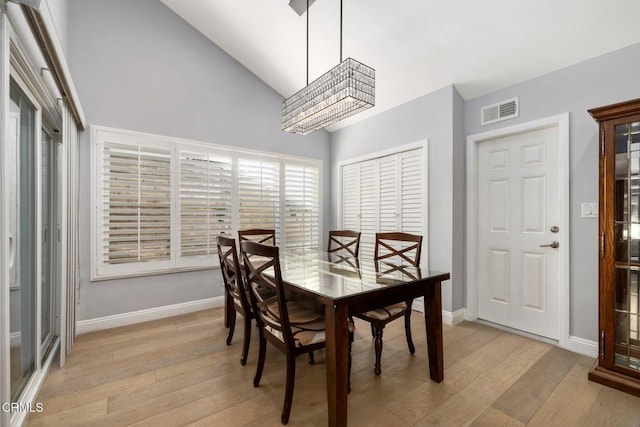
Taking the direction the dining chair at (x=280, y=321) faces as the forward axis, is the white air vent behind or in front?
in front

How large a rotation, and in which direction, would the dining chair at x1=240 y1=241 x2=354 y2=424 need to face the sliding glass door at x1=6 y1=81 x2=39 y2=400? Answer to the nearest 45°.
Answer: approximately 135° to its left

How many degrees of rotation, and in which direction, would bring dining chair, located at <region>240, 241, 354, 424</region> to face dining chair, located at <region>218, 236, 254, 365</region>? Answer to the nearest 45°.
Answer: approximately 90° to its left

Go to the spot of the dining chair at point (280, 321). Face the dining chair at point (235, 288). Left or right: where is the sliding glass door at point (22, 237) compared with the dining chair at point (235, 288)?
left

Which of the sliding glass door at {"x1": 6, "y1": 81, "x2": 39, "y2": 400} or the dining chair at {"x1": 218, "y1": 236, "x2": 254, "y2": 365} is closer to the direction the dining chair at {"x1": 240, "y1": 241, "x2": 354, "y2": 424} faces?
the dining chair

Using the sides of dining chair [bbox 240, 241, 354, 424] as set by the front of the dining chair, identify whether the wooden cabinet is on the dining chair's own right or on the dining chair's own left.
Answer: on the dining chair's own right

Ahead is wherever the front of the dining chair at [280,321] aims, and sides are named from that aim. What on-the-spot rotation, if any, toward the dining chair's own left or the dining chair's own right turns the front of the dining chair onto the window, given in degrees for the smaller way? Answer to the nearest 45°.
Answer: approximately 90° to the dining chair's own left

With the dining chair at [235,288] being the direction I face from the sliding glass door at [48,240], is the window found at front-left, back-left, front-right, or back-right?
front-left

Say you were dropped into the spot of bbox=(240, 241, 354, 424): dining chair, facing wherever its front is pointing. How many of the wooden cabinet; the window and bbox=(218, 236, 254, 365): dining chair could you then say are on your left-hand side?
2

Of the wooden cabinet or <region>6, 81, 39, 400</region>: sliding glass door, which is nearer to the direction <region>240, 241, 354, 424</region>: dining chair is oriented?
the wooden cabinet

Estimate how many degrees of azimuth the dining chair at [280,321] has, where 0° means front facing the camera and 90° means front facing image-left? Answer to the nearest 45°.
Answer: approximately 225°
